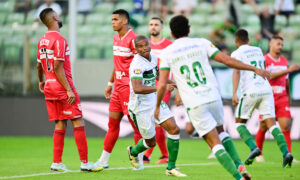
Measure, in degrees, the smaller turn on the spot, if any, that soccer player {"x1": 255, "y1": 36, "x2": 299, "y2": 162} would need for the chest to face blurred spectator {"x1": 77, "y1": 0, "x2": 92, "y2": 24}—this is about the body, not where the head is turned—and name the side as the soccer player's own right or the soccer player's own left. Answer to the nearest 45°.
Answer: approximately 180°

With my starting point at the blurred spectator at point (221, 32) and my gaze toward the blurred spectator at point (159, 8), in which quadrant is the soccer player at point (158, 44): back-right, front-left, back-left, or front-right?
back-left

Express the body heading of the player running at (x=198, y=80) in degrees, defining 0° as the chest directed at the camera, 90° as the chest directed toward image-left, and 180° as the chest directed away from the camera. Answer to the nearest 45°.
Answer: approximately 180°

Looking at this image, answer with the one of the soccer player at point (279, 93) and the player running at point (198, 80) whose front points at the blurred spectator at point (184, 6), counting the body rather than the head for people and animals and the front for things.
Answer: the player running

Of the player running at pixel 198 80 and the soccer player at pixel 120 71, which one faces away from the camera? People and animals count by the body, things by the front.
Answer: the player running

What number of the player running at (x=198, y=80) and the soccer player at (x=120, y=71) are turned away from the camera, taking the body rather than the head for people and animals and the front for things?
1

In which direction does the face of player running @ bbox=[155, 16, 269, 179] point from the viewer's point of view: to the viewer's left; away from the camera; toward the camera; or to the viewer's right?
away from the camera

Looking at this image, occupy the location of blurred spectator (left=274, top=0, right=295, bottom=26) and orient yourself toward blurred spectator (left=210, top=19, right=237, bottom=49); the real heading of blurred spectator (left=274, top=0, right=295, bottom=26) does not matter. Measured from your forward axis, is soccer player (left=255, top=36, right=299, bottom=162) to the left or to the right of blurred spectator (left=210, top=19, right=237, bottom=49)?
left

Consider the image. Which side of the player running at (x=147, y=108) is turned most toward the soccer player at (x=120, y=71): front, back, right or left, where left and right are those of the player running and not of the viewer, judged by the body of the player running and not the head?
back

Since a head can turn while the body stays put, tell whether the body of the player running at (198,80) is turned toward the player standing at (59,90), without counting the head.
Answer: no

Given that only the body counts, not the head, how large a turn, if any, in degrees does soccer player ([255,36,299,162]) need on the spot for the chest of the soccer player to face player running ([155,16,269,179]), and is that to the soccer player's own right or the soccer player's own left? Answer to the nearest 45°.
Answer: approximately 45° to the soccer player's own right

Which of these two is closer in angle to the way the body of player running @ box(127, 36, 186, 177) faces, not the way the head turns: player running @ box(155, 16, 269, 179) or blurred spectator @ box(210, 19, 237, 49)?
the player running

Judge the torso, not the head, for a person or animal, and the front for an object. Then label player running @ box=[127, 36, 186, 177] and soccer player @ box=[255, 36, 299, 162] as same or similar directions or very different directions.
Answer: same or similar directions
